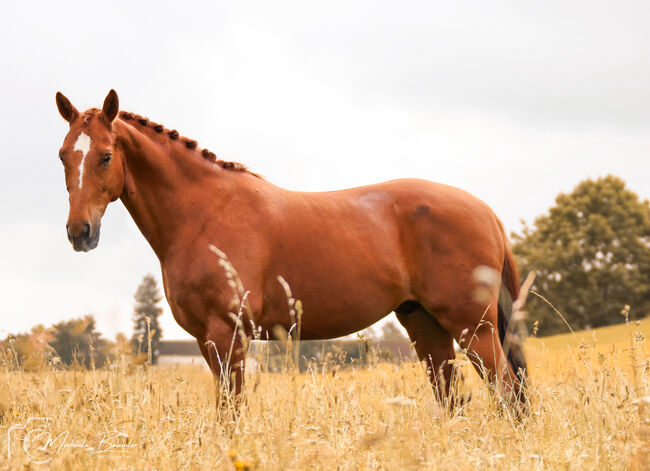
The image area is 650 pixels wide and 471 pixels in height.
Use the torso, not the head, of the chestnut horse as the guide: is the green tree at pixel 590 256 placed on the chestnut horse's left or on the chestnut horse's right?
on the chestnut horse's right

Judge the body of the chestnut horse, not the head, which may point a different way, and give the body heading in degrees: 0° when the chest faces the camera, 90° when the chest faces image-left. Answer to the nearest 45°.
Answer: approximately 90°
